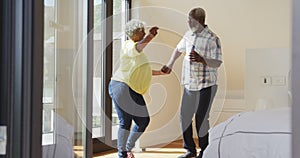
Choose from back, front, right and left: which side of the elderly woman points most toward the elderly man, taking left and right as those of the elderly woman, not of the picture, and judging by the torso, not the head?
front

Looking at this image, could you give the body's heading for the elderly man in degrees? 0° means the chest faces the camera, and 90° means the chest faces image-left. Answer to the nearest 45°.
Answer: approximately 45°

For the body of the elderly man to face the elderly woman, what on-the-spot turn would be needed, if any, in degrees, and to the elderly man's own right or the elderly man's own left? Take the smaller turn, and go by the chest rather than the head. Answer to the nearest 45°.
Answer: approximately 45° to the elderly man's own right

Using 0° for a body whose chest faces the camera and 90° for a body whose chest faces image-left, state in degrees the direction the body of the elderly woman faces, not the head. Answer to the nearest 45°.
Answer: approximately 270°

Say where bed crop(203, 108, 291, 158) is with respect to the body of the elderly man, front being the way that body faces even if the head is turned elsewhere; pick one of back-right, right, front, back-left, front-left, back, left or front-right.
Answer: front-left

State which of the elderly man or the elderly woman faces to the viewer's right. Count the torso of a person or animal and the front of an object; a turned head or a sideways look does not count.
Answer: the elderly woman

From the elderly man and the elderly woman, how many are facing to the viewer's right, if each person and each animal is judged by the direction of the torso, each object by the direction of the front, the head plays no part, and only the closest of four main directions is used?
1

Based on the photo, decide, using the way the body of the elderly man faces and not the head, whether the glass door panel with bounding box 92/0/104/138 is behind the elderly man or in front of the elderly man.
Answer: in front
